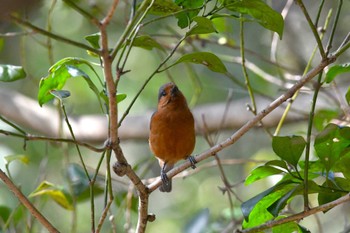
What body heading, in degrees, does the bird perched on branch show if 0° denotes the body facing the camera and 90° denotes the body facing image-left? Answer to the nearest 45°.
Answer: approximately 0°

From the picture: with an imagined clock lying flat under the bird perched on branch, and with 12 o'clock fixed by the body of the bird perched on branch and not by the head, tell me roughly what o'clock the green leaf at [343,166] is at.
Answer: The green leaf is roughly at 9 o'clock from the bird perched on branch.

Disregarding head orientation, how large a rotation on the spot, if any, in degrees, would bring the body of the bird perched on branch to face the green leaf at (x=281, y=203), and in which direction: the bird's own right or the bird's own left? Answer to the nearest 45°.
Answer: approximately 90° to the bird's own left

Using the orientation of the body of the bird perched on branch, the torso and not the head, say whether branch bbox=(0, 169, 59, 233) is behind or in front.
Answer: in front

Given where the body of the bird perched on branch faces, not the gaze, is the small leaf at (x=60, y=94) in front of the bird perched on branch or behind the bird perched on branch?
in front
